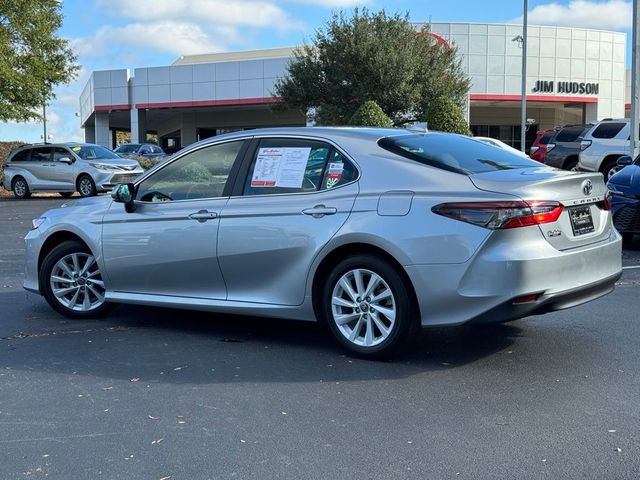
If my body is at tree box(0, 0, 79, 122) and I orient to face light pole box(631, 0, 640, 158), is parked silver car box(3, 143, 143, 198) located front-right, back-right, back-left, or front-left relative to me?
front-right

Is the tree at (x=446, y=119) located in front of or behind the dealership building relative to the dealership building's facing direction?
in front

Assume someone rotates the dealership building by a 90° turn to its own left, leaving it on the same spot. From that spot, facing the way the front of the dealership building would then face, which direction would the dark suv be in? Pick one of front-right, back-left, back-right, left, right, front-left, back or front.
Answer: right

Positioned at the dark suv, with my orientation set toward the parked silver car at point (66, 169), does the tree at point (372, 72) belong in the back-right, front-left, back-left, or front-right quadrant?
front-right

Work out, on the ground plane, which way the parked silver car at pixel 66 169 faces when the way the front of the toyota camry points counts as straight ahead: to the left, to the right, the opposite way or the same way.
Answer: the opposite way

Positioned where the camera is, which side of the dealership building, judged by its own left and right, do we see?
front

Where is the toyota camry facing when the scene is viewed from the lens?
facing away from the viewer and to the left of the viewer

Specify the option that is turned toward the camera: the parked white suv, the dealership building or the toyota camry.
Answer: the dealership building

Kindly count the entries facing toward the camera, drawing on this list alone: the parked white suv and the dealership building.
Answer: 1
